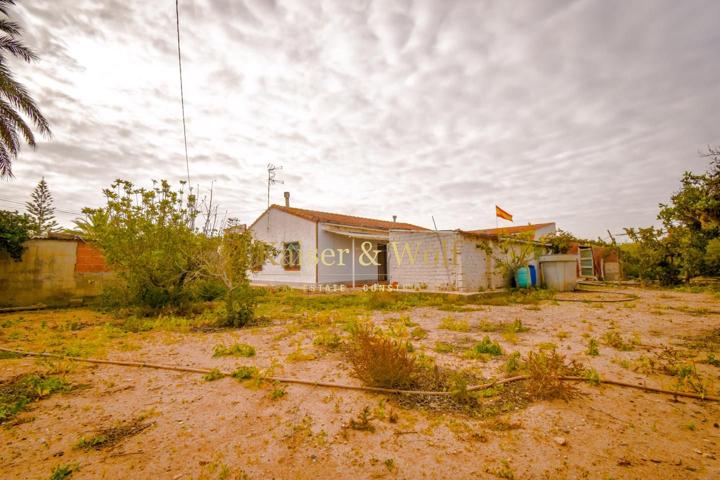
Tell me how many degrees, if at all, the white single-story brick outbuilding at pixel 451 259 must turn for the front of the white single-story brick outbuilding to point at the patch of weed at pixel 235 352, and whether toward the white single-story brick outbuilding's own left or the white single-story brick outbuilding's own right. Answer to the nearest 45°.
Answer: approximately 45° to the white single-story brick outbuilding's own right

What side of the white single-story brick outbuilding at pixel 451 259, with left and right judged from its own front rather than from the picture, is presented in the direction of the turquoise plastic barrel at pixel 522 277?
left

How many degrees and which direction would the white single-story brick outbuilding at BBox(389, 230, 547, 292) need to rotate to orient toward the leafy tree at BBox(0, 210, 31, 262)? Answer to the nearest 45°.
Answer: approximately 90° to its right

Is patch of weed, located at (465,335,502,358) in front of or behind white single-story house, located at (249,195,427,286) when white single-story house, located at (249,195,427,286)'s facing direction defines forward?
in front

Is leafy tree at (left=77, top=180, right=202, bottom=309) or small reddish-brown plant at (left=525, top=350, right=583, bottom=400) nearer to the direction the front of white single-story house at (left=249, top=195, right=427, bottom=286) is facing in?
the small reddish-brown plant

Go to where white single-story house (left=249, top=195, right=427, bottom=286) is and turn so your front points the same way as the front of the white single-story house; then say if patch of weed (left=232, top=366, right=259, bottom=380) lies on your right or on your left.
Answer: on your right

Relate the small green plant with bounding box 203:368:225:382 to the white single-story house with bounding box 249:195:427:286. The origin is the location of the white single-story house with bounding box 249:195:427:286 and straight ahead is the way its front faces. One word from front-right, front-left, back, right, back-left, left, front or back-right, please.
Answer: front-right

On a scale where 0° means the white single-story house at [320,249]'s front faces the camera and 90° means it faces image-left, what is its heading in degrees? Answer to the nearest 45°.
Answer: approximately 315°
